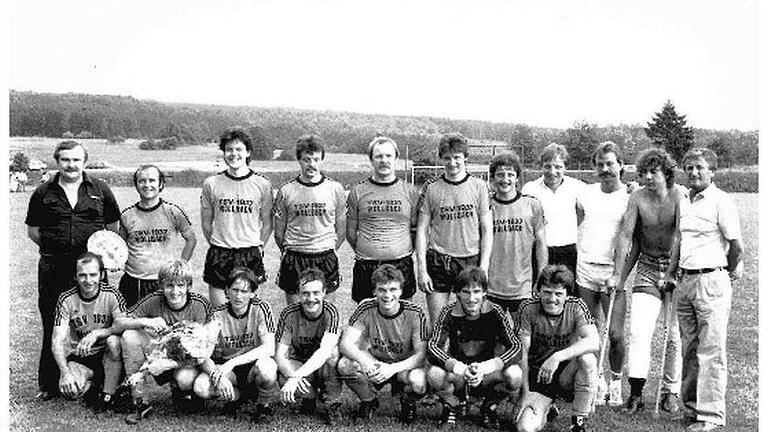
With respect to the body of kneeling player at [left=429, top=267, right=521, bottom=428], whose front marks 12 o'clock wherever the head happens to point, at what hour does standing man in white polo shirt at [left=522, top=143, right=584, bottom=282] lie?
The standing man in white polo shirt is roughly at 7 o'clock from the kneeling player.

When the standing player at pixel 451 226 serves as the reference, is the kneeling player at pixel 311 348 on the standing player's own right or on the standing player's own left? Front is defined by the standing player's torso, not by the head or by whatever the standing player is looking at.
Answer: on the standing player's own right

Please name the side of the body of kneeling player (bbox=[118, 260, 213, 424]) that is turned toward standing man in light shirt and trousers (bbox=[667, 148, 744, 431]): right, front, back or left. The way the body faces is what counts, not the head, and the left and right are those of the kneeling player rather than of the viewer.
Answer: left

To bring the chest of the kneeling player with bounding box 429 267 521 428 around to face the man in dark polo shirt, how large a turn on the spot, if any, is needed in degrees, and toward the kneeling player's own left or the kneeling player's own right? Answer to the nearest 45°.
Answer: approximately 90° to the kneeling player's own right

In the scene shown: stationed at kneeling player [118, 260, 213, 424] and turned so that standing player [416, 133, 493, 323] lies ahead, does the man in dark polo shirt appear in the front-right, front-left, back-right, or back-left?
back-left

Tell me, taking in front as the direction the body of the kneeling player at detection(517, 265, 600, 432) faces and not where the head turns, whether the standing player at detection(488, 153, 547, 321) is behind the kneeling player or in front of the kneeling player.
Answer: behind
